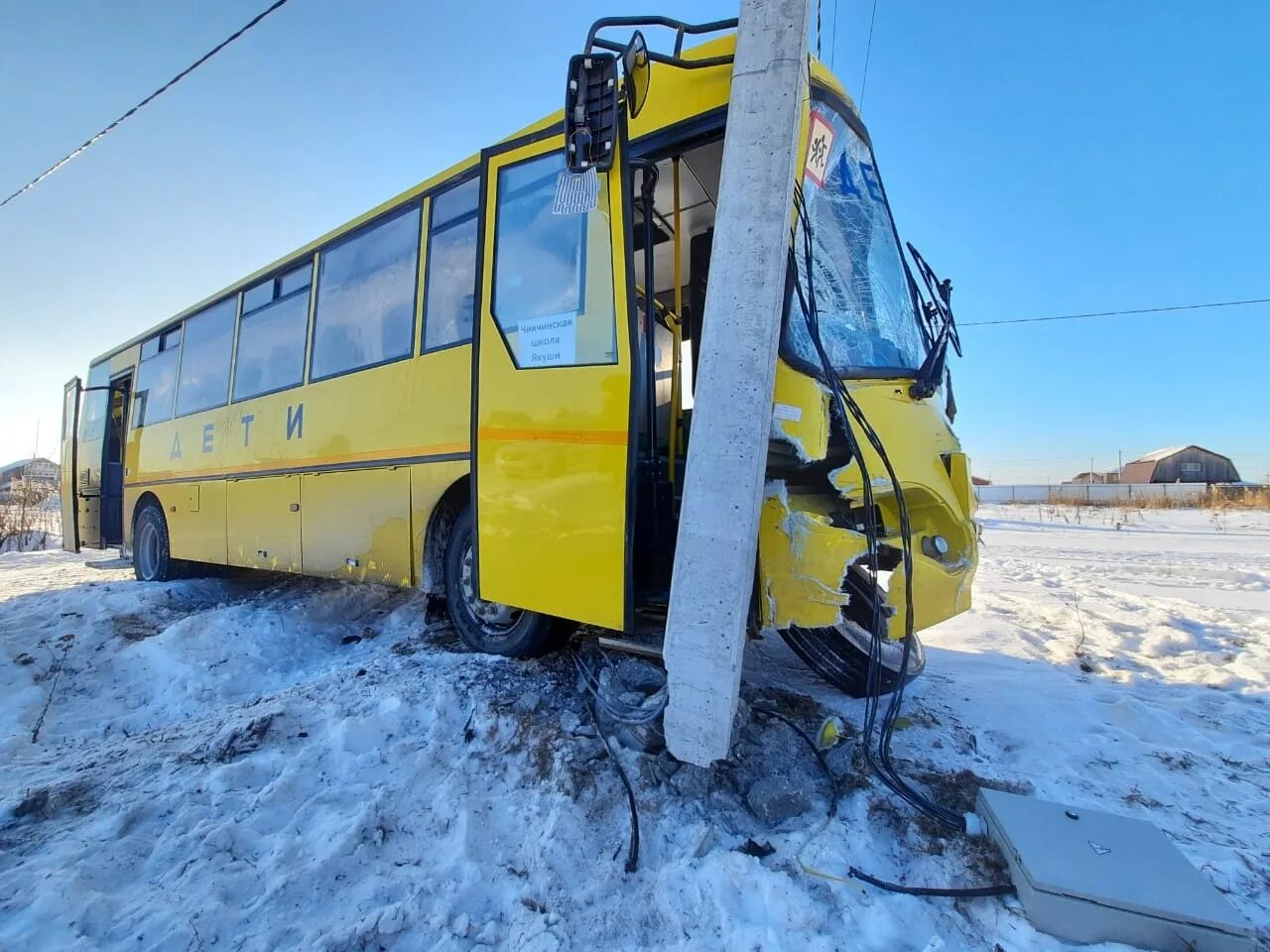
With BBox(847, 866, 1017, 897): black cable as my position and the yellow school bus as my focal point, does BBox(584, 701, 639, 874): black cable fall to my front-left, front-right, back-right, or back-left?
front-left

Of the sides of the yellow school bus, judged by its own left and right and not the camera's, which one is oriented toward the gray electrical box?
front

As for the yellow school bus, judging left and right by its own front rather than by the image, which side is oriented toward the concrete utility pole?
front

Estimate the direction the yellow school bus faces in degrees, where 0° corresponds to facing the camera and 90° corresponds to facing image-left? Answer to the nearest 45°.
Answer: approximately 315°

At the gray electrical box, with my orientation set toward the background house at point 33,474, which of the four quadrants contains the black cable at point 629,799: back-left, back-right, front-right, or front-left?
front-left

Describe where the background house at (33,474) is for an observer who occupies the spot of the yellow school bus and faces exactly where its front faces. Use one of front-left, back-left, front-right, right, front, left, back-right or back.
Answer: back

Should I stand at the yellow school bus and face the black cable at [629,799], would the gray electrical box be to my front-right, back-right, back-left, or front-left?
front-left
